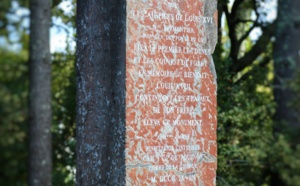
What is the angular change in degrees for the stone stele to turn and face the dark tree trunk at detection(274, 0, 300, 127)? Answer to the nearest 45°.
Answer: approximately 135° to its left

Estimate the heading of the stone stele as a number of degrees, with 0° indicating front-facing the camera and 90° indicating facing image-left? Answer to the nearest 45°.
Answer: approximately 0°
